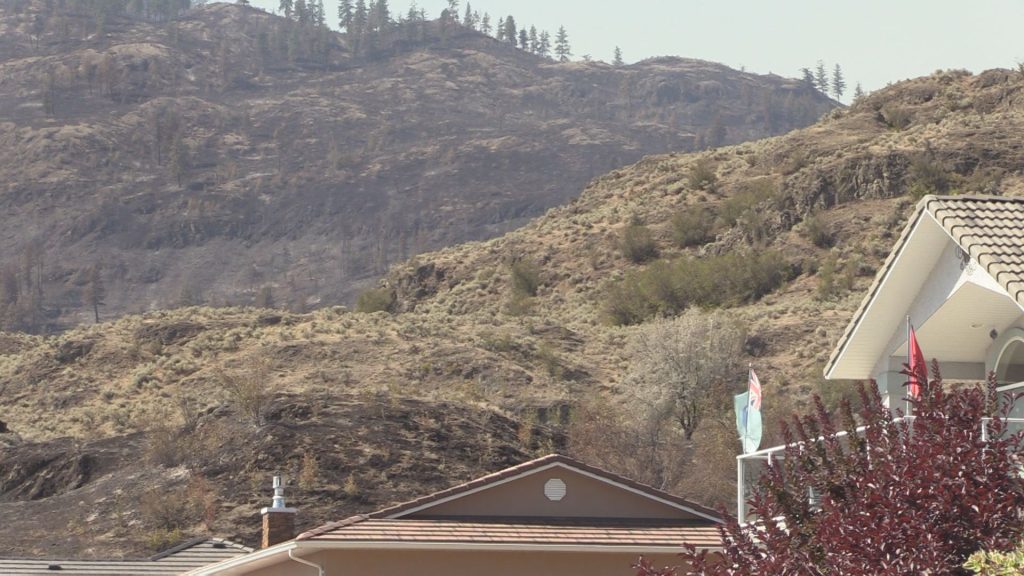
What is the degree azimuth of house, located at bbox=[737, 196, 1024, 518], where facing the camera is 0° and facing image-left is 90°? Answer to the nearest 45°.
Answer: approximately 45°

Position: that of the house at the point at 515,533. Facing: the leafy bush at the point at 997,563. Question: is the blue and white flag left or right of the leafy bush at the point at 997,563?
left

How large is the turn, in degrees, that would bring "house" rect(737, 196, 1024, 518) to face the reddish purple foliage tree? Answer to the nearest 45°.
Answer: approximately 45° to its left
